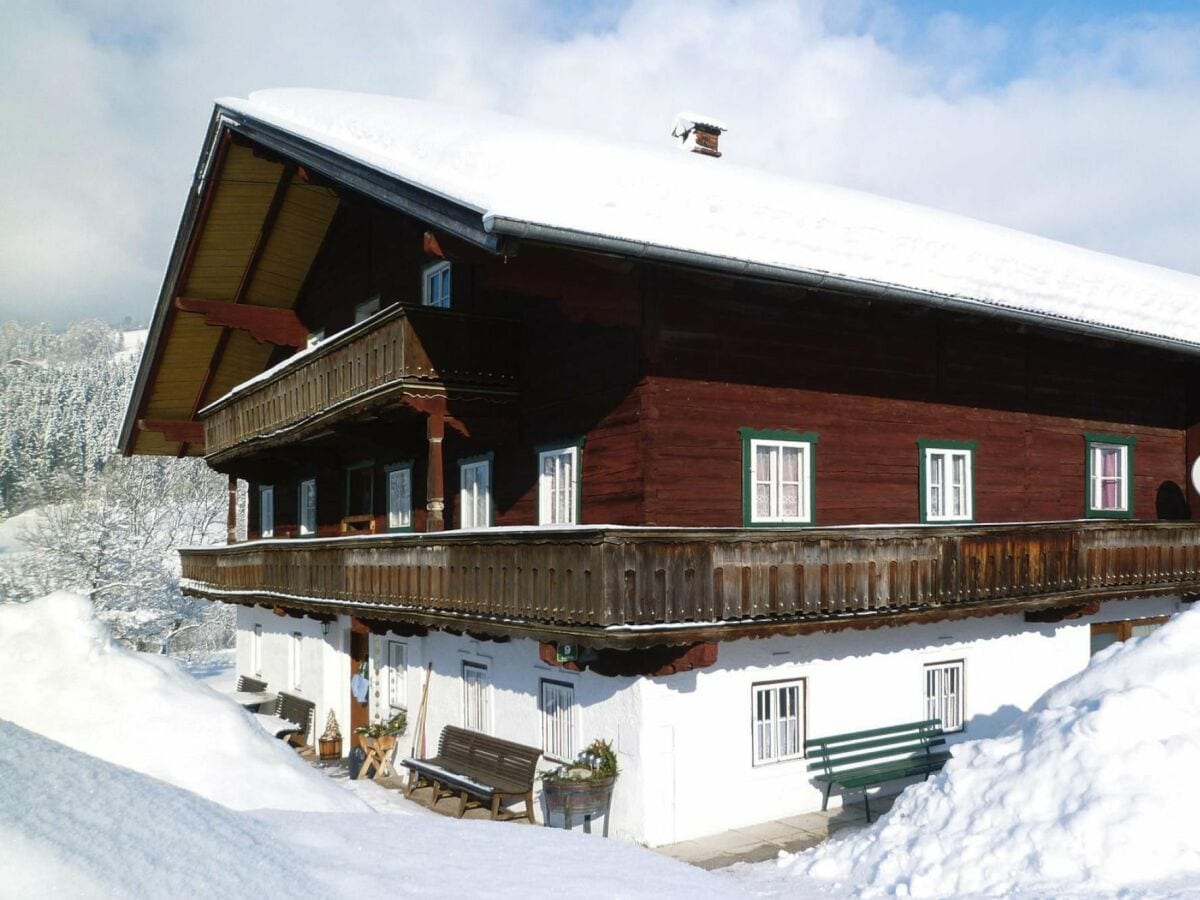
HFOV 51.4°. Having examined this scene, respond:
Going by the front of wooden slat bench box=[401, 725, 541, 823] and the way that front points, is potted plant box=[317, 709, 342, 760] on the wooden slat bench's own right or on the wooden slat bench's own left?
on the wooden slat bench's own right

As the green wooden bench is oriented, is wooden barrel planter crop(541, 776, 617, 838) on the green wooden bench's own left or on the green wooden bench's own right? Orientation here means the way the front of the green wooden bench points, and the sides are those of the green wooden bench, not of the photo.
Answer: on the green wooden bench's own right

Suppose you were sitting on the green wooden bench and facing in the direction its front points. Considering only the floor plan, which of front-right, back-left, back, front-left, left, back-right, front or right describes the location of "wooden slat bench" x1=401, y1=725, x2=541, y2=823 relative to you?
back-right

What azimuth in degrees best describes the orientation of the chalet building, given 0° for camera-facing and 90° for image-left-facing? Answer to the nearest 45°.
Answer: approximately 45°

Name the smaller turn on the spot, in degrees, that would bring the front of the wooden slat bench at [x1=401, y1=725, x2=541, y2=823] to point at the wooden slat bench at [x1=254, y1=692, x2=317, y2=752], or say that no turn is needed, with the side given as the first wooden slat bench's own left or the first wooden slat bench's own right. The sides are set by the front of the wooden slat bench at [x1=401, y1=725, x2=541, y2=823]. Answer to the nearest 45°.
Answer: approximately 90° to the first wooden slat bench's own right
